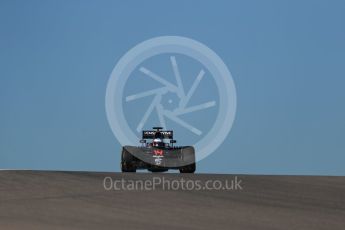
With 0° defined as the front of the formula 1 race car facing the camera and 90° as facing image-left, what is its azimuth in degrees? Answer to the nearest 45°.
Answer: approximately 0°
